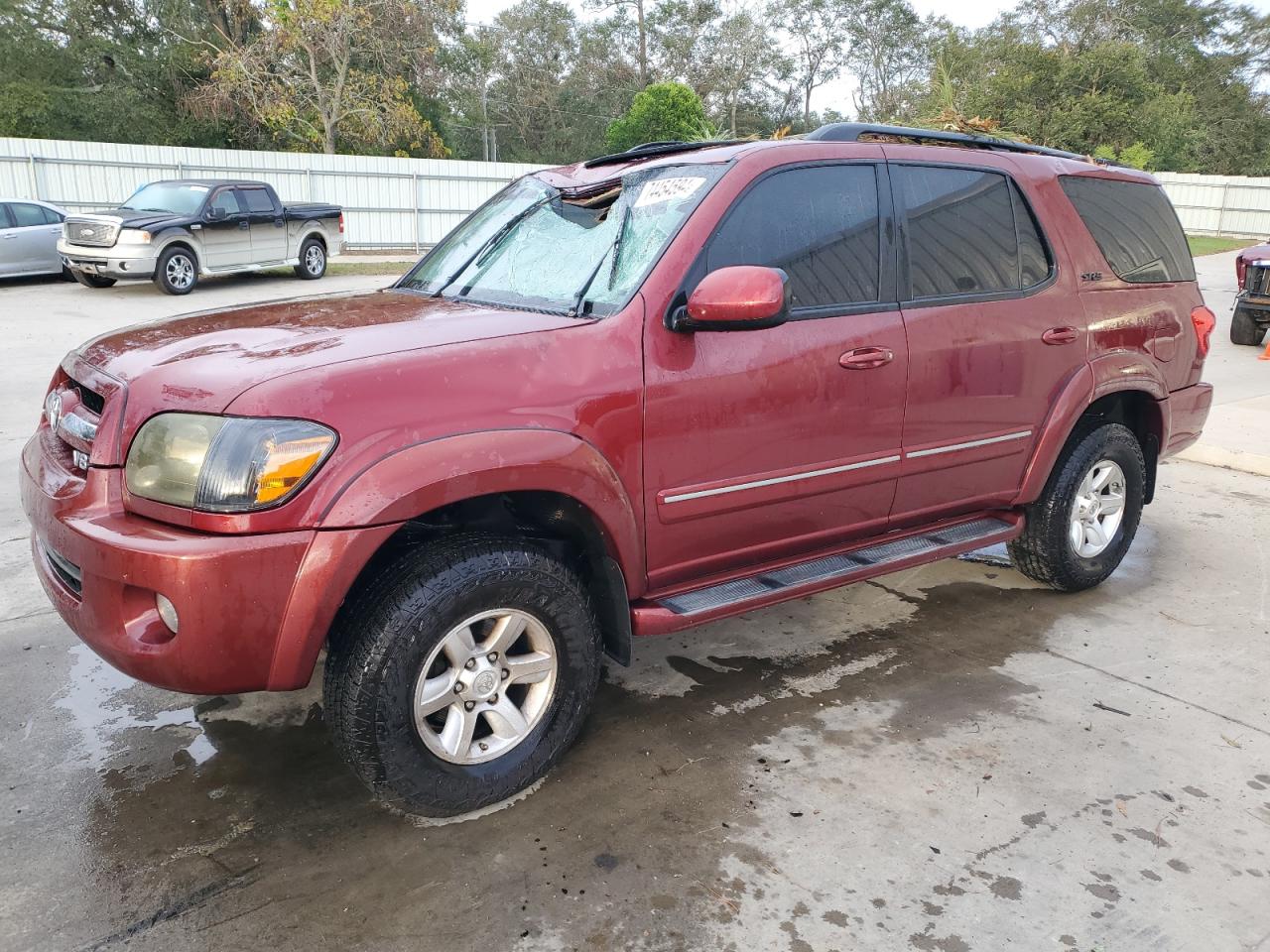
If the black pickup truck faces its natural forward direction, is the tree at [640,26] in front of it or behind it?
behind

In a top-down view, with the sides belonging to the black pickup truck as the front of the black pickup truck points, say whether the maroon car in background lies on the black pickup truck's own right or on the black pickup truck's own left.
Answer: on the black pickup truck's own left

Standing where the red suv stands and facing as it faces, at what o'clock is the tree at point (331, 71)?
The tree is roughly at 4 o'clock from the red suv.

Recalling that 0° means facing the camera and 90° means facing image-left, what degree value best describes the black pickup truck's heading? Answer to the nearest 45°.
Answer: approximately 45°

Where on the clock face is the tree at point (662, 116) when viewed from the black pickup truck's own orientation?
The tree is roughly at 6 o'clock from the black pickup truck.

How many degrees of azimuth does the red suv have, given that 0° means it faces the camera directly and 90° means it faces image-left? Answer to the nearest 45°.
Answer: approximately 45°

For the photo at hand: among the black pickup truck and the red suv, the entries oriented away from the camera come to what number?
0

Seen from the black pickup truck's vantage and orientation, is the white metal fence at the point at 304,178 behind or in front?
behind

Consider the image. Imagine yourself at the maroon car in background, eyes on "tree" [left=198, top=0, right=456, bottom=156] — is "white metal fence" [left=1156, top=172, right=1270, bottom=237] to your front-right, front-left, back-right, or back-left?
front-right

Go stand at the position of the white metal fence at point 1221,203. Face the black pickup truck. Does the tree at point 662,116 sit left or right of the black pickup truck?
right

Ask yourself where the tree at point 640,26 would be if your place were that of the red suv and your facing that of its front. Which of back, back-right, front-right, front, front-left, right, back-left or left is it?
back-right

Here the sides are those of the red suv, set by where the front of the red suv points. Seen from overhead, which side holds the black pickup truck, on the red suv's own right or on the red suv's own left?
on the red suv's own right

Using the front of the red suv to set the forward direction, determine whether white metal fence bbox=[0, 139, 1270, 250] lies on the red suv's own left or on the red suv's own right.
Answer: on the red suv's own right
